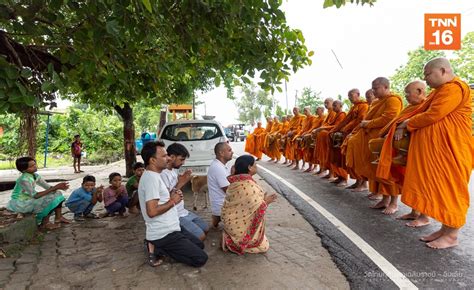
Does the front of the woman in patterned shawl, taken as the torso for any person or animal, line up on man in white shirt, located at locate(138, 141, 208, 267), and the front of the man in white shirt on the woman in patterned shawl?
no

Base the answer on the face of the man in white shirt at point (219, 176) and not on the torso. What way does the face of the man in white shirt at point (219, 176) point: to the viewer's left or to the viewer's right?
to the viewer's right

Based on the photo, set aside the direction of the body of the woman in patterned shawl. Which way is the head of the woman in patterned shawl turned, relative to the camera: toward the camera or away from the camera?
away from the camera

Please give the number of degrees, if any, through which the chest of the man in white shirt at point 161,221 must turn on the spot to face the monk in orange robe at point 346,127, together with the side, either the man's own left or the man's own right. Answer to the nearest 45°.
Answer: approximately 45° to the man's own left

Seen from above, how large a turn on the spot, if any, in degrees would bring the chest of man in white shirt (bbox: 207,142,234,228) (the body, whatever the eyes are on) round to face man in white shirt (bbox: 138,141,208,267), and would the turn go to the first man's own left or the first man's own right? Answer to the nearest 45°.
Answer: approximately 135° to the first man's own right

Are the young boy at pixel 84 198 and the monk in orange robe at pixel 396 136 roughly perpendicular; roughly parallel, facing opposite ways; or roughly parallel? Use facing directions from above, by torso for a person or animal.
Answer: roughly parallel, facing opposite ways

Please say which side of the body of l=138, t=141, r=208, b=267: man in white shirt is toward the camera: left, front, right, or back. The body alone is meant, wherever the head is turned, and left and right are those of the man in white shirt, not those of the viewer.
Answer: right

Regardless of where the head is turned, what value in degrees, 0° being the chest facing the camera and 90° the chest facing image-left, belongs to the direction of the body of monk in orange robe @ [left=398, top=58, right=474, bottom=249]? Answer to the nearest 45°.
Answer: approximately 90°

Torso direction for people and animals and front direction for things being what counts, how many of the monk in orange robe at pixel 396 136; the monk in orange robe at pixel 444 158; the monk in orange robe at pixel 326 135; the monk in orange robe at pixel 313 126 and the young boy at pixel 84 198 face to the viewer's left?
4

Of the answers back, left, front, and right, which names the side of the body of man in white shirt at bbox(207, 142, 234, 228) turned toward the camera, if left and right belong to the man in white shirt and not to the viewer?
right

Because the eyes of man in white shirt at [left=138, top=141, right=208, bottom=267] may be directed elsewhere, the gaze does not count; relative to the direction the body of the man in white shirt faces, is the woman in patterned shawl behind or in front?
in front

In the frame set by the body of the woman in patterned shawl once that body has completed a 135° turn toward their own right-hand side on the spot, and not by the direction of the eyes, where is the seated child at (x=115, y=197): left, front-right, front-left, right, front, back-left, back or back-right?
back-right

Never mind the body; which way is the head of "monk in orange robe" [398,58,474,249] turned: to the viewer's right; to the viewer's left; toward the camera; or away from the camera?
to the viewer's left

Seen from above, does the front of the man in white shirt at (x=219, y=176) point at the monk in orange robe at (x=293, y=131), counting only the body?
no

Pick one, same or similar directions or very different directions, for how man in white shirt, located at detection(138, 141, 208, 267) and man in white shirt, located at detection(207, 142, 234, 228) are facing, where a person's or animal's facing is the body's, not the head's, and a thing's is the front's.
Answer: same or similar directions

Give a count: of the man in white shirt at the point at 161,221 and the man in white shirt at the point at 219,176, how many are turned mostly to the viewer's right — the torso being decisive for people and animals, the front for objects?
2

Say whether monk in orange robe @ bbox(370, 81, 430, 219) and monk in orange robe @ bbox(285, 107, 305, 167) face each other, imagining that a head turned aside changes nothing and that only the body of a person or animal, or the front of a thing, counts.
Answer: no

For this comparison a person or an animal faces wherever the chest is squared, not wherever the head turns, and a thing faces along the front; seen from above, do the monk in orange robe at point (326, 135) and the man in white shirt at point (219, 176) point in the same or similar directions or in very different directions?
very different directions

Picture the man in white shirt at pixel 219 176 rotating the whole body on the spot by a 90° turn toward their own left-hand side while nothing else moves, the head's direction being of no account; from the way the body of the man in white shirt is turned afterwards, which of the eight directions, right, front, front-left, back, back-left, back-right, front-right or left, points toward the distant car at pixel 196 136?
front

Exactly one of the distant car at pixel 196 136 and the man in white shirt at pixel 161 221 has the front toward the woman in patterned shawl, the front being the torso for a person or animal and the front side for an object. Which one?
the man in white shirt
